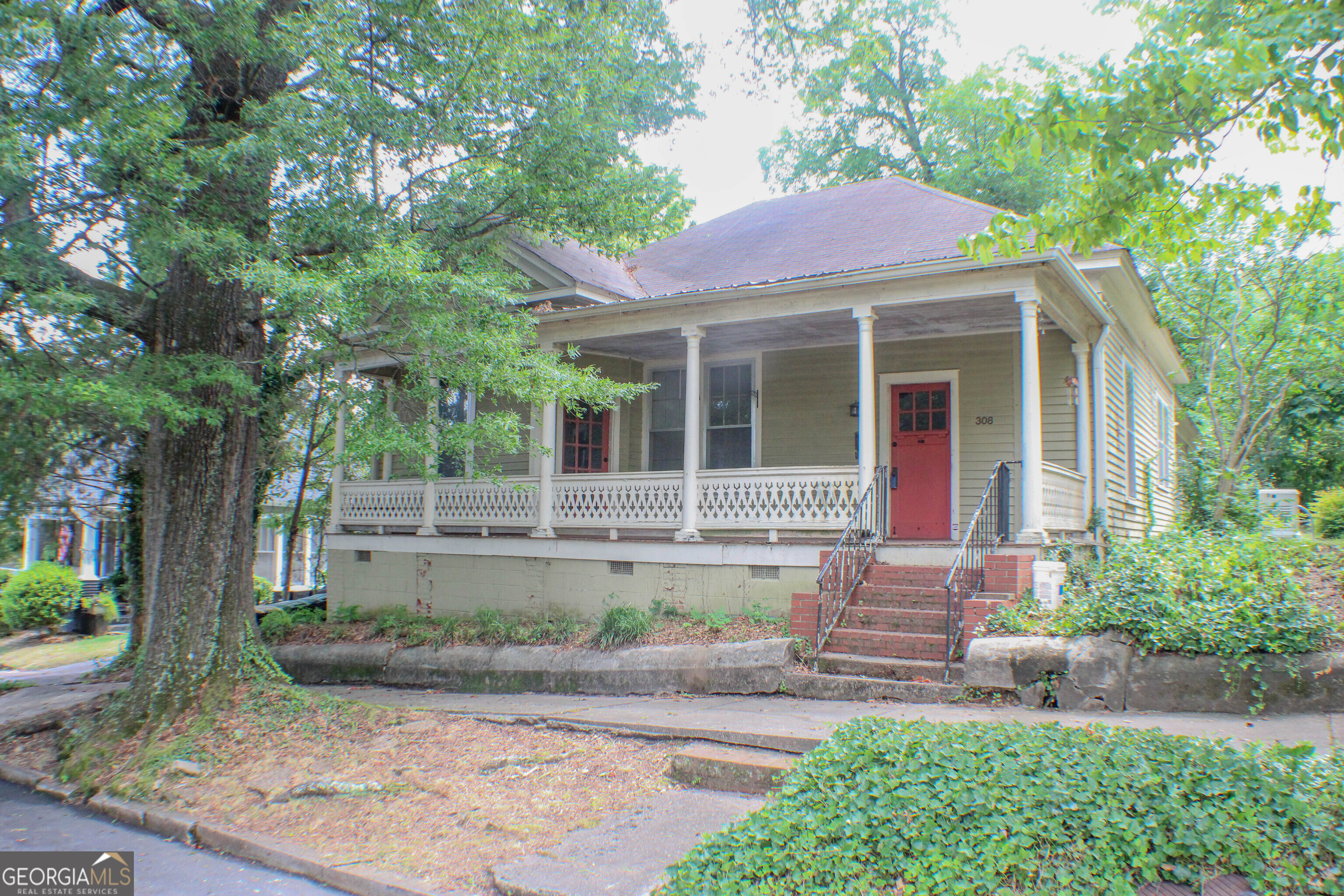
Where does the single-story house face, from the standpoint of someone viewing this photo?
facing the viewer and to the left of the viewer

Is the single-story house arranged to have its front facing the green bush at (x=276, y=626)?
no

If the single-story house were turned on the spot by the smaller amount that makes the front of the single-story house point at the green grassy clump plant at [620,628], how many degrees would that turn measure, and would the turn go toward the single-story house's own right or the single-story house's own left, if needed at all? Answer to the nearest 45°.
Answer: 0° — it already faces it

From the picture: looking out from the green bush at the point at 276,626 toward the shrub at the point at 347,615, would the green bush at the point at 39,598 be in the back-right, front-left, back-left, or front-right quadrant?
back-left

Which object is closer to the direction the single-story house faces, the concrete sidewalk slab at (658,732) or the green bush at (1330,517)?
the concrete sidewalk slab

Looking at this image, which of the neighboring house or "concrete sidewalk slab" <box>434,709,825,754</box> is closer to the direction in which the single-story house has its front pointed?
the concrete sidewalk slab

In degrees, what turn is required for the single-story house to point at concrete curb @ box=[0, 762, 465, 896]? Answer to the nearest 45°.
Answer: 0° — it already faces it

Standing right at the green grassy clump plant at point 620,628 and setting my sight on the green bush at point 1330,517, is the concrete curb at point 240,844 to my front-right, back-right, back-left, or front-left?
back-right

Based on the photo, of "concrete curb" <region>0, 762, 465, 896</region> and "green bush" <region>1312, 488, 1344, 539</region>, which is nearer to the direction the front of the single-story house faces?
the concrete curb

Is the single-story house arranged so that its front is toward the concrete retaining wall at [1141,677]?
no

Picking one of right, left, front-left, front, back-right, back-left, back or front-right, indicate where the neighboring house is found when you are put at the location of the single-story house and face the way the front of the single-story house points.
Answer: right

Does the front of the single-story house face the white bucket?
no

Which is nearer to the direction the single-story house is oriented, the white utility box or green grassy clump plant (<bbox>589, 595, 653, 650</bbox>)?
the green grassy clump plant

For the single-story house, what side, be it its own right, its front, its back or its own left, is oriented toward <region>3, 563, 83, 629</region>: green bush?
right

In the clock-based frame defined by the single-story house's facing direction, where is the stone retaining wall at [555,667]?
The stone retaining wall is roughly at 12 o'clock from the single-story house.

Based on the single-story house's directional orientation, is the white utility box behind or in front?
behind

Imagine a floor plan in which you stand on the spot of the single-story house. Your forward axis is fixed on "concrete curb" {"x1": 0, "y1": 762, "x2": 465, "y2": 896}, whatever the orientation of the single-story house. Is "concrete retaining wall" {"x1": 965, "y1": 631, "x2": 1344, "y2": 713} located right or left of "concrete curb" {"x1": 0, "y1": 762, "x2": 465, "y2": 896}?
left

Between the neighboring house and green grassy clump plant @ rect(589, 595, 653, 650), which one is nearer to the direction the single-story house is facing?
the green grassy clump plant
